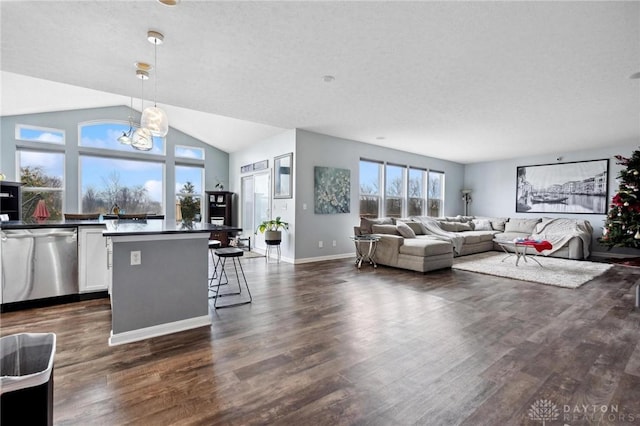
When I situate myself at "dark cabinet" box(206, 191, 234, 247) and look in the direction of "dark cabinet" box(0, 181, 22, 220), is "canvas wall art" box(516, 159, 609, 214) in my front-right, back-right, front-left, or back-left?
back-left

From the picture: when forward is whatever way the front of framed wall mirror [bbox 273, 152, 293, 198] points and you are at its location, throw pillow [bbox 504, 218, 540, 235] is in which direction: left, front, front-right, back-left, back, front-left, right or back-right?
back-left

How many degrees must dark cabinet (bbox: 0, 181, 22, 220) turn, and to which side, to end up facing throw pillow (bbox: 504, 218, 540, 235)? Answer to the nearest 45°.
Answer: approximately 45° to its left

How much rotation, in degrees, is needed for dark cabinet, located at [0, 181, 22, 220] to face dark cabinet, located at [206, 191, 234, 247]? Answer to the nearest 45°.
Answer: approximately 90° to its left

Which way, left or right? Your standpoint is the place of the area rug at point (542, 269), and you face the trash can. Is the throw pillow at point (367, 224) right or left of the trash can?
right

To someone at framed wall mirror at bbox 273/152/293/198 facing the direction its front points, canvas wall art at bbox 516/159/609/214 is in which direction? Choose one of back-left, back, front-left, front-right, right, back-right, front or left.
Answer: back-left

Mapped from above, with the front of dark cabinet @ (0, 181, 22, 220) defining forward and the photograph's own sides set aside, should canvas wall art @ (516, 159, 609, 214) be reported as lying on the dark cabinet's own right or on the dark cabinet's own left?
on the dark cabinet's own left

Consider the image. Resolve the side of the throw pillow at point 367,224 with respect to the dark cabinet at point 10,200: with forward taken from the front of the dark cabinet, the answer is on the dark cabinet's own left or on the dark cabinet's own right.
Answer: on the dark cabinet's own left
